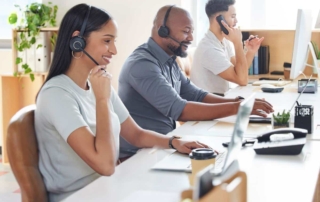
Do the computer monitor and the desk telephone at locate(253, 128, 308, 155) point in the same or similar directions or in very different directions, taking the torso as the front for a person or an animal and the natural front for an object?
same or similar directions

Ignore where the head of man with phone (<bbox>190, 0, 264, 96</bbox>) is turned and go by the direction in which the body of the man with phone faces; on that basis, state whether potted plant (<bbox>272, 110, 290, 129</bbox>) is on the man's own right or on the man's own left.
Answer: on the man's own right

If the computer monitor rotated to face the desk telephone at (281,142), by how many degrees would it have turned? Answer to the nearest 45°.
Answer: approximately 90° to its left

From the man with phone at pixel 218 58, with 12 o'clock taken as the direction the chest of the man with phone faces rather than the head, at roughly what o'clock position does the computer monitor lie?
The computer monitor is roughly at 12 o'clock from the man with phone.

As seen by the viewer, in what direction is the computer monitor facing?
to the viewer's left

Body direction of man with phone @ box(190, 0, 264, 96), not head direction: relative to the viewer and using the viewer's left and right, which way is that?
facing to the right of the viewer

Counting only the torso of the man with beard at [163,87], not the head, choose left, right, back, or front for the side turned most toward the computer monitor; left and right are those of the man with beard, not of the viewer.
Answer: front

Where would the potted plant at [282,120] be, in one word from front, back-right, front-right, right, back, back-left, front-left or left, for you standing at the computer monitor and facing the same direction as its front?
left

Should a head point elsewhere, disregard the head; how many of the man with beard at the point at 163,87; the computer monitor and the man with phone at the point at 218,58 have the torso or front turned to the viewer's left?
1

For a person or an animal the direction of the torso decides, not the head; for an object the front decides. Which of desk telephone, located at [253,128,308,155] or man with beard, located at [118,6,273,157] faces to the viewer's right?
the man with beard

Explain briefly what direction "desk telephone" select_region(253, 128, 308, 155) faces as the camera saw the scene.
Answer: facing to the left of the viewer

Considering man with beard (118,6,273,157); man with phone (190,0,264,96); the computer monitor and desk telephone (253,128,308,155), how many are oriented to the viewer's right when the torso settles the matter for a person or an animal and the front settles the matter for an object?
2

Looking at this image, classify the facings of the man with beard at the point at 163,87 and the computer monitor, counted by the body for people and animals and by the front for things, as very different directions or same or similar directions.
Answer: very different directions

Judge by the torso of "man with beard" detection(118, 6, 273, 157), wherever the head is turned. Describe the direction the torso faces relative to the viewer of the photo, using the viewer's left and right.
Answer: facing to the right of the viewer

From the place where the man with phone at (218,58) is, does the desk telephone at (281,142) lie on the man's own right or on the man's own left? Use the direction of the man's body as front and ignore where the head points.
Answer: on the man's own right

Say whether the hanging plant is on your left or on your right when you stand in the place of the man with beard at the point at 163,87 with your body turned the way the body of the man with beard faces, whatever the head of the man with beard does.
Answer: on your left
